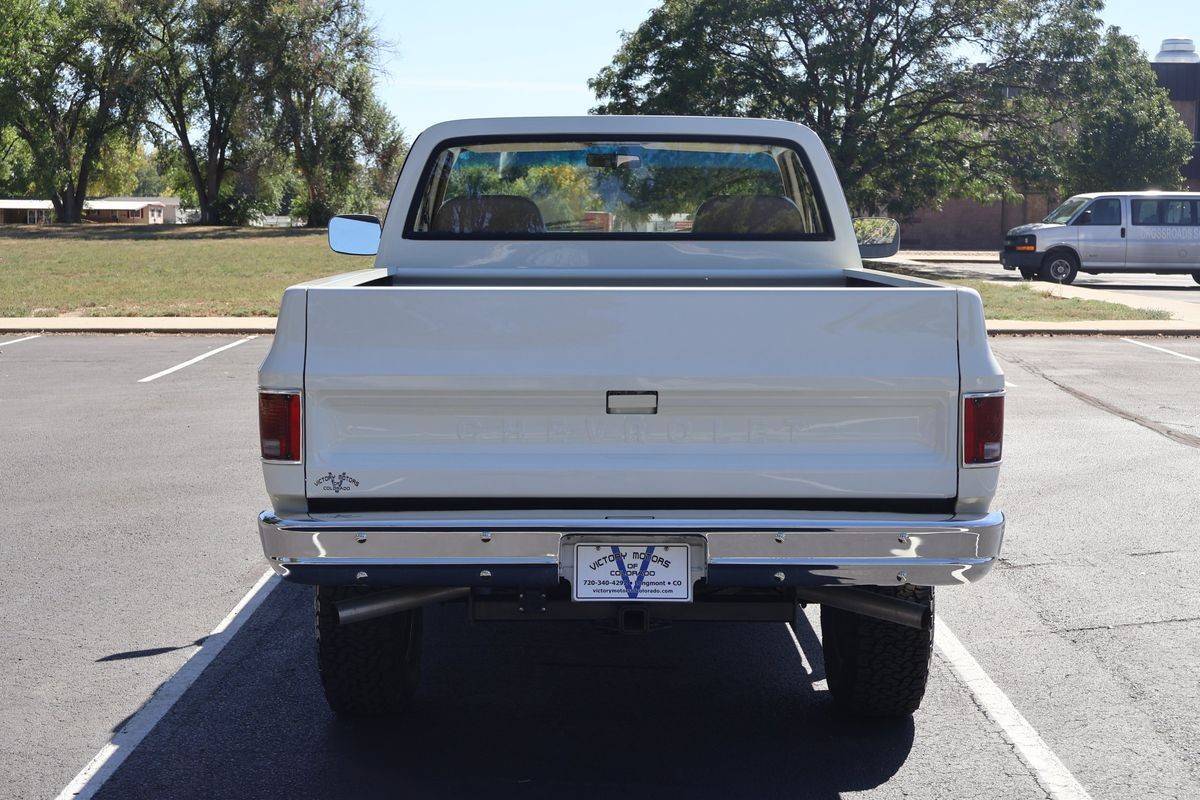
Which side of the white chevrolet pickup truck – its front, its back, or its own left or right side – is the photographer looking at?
back

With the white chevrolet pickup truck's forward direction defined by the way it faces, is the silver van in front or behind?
in front

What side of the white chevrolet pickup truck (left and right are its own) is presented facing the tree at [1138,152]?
front

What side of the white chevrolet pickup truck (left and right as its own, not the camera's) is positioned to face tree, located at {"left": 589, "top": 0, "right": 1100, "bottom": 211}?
front
